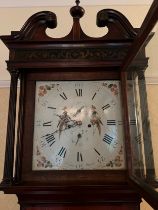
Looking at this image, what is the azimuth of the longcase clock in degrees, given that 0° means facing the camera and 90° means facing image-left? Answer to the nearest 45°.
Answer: approximately 0°
